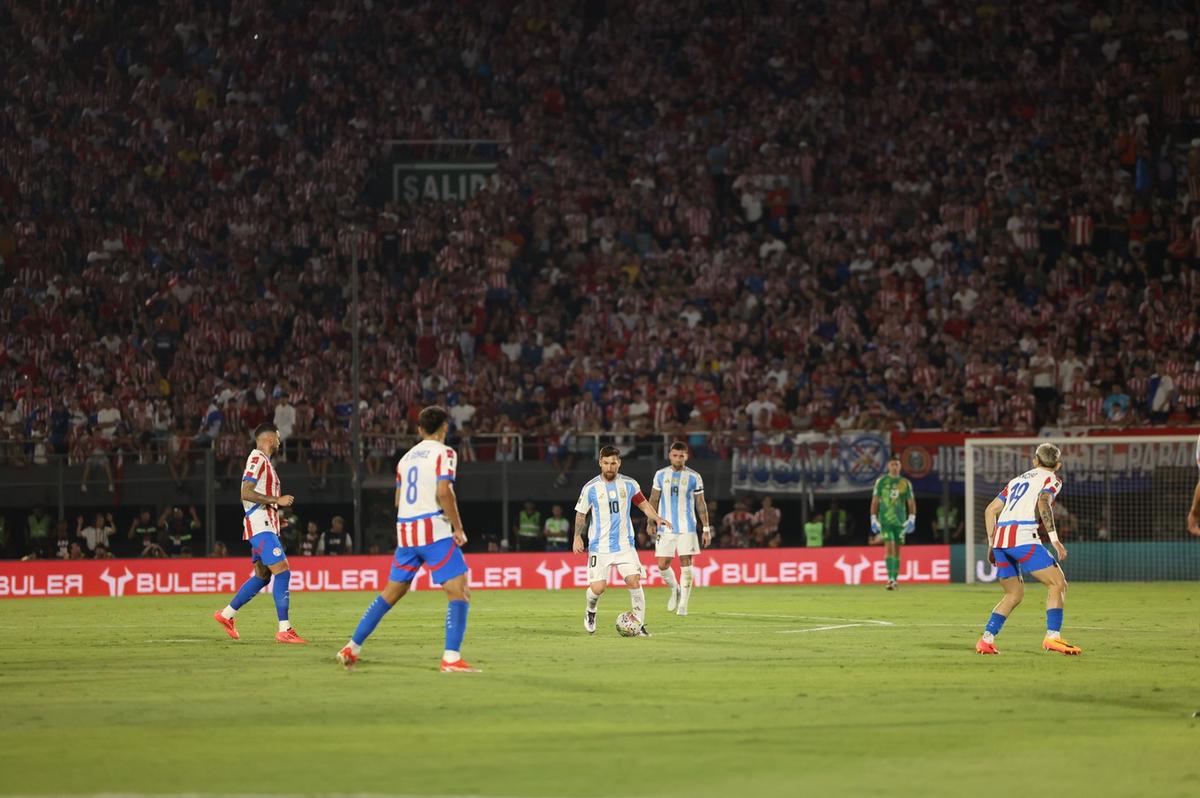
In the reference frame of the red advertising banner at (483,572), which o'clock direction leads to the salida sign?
The salida sign is roughly at 6 o'clock from the red advertising banner.

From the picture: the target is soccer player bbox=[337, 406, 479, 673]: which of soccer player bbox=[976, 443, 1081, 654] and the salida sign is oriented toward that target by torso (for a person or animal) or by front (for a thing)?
the salida sign

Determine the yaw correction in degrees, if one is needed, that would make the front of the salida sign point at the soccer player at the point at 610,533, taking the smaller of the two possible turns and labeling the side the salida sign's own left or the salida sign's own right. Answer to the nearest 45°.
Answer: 0° — it already faces them

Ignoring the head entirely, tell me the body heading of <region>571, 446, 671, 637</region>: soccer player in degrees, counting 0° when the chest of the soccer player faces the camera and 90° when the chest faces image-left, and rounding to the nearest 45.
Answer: approximately 0°

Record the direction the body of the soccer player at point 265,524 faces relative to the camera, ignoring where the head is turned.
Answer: to the viewer's right

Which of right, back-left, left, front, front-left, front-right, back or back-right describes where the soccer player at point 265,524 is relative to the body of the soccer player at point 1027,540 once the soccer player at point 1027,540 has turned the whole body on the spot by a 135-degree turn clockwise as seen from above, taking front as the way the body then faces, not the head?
right

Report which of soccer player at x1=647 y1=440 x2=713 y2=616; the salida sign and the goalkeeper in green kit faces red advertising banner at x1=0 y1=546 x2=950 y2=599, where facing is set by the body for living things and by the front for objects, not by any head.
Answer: the salida sign

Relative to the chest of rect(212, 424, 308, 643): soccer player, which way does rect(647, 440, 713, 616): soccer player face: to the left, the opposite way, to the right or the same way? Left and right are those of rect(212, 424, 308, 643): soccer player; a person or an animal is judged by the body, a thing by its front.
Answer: to the right

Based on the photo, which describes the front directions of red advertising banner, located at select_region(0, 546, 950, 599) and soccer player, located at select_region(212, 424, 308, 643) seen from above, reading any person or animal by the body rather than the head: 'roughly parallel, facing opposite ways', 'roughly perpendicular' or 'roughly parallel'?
roughly perpendicular

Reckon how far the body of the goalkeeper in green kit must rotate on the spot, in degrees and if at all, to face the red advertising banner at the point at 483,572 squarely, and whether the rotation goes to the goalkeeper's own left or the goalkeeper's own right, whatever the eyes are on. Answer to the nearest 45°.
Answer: approximately 90° to the goalkeeper's own right

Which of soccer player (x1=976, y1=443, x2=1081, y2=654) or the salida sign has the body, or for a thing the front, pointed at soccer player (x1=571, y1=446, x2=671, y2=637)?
the salida sign

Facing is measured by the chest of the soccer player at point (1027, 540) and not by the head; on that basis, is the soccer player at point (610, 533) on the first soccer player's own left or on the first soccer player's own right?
on the first soccer player's own left
